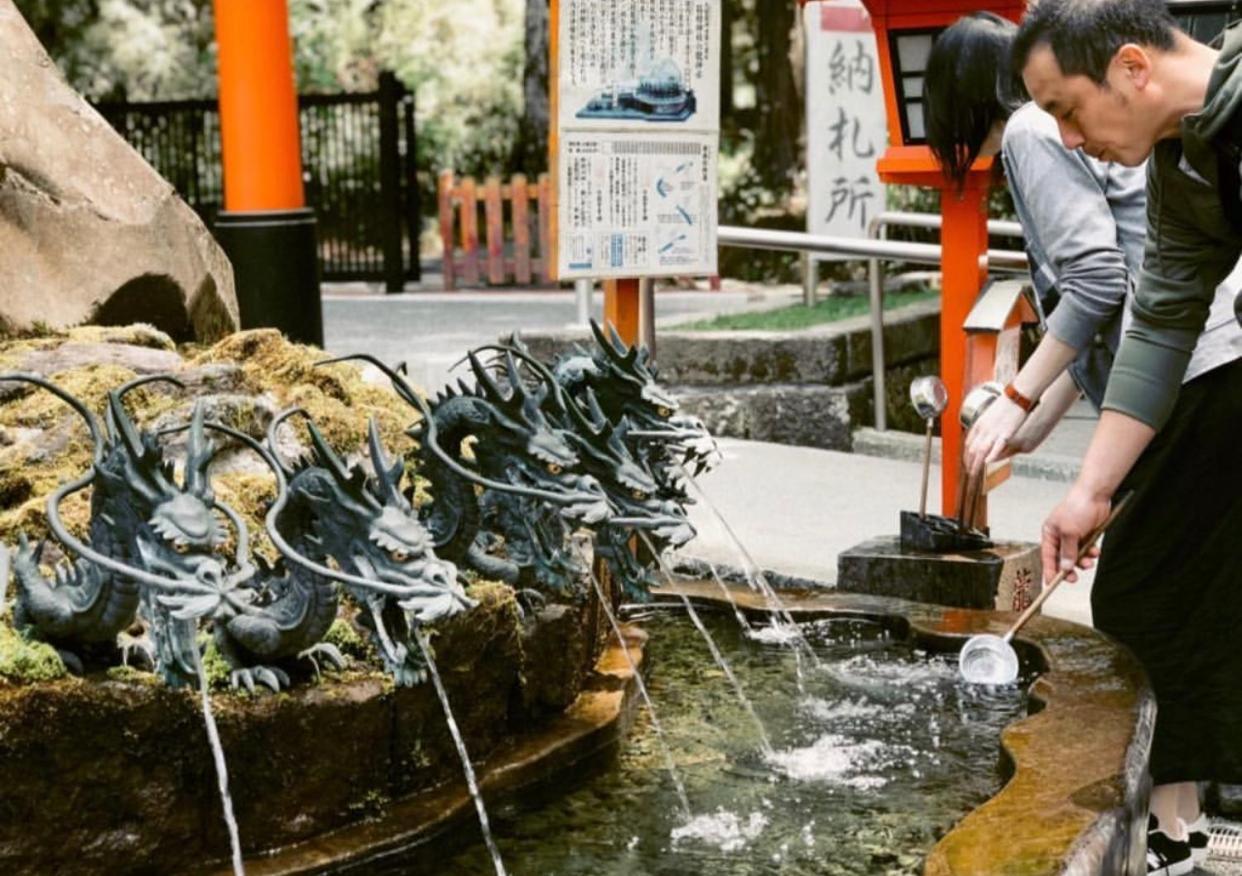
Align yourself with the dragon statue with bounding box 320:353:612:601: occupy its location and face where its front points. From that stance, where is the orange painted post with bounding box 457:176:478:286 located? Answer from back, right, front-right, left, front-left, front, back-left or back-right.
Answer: back-left

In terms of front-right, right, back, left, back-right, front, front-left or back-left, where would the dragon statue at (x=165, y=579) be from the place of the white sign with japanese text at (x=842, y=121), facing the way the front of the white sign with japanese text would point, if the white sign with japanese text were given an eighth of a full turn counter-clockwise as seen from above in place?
front-right

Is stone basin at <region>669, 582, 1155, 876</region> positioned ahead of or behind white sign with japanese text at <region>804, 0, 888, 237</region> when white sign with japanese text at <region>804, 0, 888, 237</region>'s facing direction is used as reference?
ahead

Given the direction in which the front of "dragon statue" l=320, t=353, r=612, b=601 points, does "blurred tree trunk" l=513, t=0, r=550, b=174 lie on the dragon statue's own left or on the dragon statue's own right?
on the dragon statue's own left

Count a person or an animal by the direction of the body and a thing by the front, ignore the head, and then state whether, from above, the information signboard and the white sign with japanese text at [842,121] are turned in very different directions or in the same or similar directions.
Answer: same or similar directions

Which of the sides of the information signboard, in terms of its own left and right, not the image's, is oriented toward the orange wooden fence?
back

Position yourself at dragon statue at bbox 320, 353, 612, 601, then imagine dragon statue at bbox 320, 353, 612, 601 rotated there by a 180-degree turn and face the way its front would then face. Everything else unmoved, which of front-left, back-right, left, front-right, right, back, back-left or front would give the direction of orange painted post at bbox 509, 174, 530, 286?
front-right

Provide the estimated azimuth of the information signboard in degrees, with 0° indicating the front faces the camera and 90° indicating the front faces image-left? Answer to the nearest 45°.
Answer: approximately 0°

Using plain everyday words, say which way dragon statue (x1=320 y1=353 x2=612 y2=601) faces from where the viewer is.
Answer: facing the viewer and to the right of the viewer

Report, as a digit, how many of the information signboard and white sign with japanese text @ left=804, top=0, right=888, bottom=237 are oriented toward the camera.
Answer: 2

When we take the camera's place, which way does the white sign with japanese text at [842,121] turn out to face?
facing the viewer

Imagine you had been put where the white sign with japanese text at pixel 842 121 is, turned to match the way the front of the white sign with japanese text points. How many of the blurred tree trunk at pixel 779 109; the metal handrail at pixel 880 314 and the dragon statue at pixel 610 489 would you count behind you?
1
